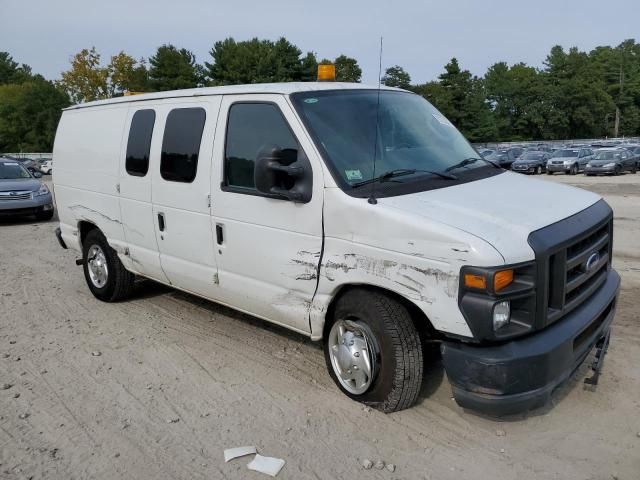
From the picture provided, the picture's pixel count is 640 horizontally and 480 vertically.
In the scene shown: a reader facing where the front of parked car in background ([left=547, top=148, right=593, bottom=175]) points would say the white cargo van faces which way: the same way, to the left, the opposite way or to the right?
to the left

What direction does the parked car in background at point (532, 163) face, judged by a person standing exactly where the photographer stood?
facing the viewer and to the left of the viewer

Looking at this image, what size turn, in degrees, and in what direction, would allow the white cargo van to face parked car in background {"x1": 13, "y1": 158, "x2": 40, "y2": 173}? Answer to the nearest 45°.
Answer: approximately 180°

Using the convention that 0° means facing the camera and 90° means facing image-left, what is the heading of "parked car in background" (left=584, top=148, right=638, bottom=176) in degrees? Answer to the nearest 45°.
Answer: approximately 45°

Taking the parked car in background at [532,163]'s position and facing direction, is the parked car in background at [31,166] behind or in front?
in front

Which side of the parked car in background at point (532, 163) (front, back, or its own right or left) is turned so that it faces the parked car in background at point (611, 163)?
left

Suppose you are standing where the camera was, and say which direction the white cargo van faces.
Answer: facing the viewer and to the right of the viewer

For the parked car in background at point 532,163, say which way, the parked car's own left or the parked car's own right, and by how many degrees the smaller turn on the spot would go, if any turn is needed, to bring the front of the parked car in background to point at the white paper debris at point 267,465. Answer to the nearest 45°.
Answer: approximately 45° to the parked car's own left

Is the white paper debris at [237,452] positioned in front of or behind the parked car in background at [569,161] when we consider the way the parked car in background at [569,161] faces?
in front

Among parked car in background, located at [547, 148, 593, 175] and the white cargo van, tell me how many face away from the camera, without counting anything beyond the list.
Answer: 0

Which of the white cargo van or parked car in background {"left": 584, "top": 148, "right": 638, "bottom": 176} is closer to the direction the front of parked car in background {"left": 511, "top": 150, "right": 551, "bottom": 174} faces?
the white cargo van

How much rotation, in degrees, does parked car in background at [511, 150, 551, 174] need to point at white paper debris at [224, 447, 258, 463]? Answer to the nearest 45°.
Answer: approximately 45° to its left

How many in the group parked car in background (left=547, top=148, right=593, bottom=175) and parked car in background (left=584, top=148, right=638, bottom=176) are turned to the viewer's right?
0

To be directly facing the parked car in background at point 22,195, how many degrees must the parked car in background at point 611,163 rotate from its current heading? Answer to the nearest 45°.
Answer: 0° — it already faces it
